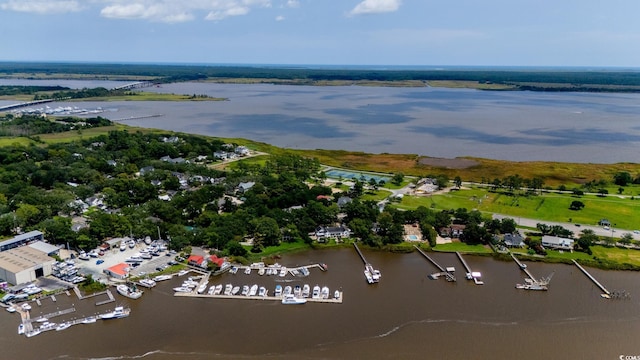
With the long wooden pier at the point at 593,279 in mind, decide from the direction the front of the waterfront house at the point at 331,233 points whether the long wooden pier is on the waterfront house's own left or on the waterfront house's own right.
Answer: on the waterfront house's own left

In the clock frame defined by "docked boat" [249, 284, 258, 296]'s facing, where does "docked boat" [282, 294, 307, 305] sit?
"docked boat" [282, 294, 307, 305] is roughly at 4 o'clock from "docked boat" [249, 284, 258, 296].

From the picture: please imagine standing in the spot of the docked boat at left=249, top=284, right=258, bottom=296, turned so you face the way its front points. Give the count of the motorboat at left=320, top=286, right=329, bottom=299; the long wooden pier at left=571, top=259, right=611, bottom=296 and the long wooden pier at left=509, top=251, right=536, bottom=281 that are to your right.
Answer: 3

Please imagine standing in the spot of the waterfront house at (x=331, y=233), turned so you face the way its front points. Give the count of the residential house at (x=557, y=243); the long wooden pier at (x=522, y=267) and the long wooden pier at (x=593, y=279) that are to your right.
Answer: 0

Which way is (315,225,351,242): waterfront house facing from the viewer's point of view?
toward the camera

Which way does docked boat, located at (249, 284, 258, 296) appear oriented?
away from the camera

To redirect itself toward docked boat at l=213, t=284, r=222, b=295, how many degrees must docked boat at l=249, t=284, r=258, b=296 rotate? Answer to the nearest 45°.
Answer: approximately 90° to its left

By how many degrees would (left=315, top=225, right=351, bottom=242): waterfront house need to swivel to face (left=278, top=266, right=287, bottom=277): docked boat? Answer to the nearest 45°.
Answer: approximately 45° to its right

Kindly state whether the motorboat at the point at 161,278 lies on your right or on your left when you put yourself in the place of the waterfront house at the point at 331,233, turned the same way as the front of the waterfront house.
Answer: on your right

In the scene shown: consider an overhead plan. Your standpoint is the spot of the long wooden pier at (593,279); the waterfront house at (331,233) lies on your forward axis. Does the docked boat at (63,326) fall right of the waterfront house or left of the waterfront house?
left

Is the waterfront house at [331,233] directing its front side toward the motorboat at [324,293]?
yes

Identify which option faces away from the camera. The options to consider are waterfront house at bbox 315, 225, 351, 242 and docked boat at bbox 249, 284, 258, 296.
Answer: the docked boat

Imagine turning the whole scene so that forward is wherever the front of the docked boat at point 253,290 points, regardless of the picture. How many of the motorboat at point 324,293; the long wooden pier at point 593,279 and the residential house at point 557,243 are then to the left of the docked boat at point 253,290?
0

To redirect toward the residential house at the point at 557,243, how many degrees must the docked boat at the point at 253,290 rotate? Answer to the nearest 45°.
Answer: approximately 90° to its right

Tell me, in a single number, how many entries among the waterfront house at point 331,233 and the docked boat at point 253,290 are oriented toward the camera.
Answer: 1

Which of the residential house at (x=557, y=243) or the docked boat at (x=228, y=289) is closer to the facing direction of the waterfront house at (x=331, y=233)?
the docked boat

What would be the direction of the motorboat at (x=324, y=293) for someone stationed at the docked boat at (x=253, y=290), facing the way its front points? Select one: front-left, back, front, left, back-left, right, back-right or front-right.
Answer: right

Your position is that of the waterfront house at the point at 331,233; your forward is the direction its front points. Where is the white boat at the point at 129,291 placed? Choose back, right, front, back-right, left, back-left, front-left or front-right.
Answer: front-right

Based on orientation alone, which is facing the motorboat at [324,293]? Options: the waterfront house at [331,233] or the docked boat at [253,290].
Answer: the waterfront house

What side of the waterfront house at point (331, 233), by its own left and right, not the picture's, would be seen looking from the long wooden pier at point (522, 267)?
left
